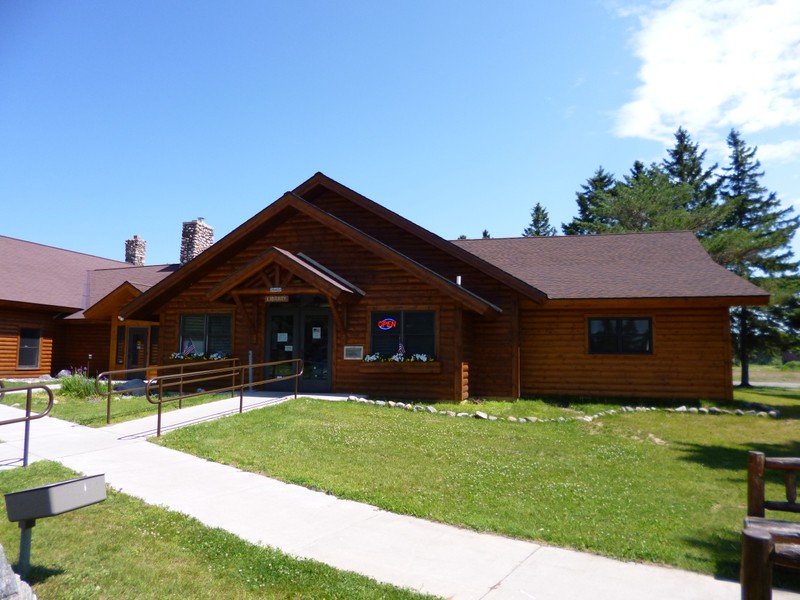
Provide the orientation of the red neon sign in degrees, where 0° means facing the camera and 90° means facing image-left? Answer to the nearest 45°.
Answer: approximately 0°

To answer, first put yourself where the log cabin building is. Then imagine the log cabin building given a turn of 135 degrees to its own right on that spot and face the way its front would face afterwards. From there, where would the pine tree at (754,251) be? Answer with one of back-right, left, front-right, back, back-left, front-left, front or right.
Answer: right

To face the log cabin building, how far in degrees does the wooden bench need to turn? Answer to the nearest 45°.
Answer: approximately 135° to its right

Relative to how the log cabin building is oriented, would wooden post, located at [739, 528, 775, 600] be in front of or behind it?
in front

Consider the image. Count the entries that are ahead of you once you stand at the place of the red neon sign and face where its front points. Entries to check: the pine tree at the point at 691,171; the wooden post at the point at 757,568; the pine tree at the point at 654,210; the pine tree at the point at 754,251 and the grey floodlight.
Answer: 2
